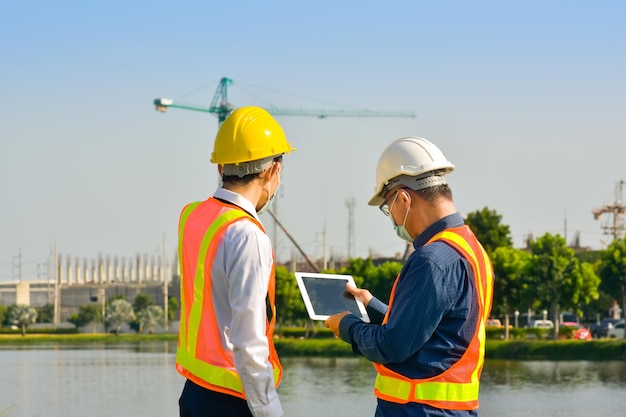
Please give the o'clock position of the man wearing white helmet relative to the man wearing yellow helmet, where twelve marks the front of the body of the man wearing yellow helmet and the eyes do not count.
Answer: The man wearing white helmet is roughly at 2 o'clock from the man wearing yellow helmet.

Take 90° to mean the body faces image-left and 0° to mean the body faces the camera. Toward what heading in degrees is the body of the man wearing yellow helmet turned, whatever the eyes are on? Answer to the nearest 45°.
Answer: approximately 225°

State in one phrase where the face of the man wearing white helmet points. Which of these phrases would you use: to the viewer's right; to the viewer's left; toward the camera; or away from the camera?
to the viewer's left

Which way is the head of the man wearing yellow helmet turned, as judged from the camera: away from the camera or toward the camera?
away from the camera
